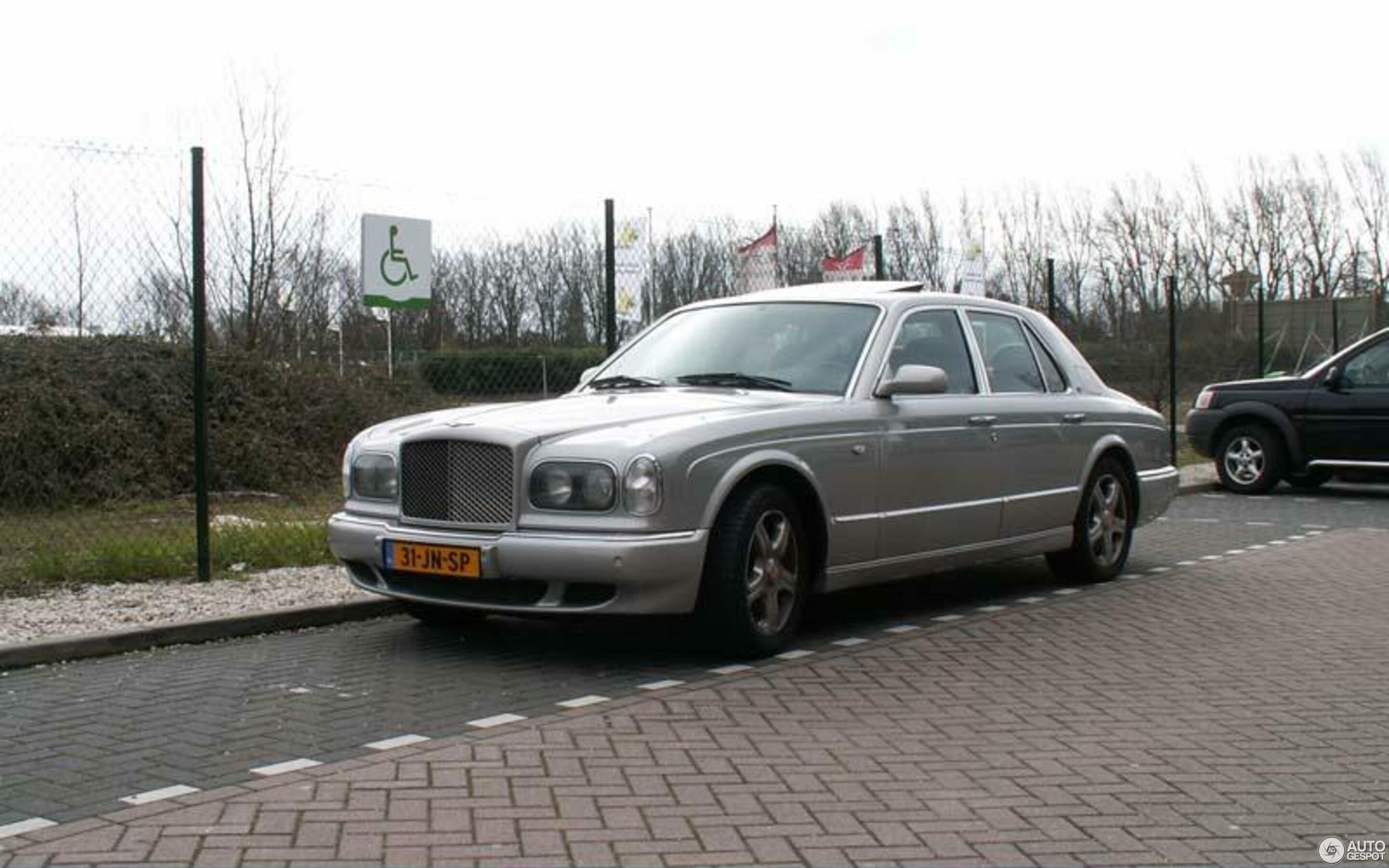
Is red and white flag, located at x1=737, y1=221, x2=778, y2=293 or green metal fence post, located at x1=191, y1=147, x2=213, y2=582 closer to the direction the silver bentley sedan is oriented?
the green metal fence post

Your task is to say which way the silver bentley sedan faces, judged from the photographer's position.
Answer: facing the viewer and to the left of the viewer

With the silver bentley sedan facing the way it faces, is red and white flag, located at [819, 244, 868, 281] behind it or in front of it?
behind

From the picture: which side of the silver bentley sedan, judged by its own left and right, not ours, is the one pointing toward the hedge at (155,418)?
right

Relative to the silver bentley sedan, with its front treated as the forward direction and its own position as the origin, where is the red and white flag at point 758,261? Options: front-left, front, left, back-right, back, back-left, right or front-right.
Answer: back-right

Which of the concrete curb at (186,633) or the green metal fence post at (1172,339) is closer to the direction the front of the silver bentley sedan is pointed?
the concrete curb

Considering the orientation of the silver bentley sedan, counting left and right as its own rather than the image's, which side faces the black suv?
back

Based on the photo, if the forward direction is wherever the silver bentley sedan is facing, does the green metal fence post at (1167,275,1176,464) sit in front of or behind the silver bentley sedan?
behind

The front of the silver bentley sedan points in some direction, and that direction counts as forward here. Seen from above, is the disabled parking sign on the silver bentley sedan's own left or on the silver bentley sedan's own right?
on the silver bentley sedan's own right
